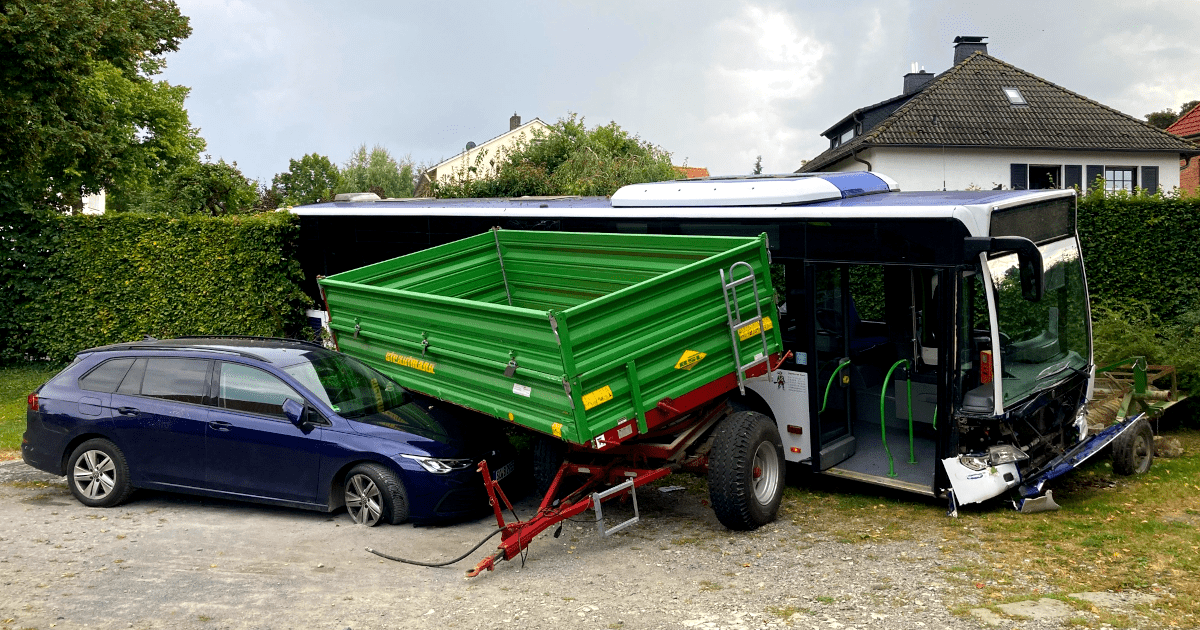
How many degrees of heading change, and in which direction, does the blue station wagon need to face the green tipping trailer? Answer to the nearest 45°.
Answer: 0° — it already faces it

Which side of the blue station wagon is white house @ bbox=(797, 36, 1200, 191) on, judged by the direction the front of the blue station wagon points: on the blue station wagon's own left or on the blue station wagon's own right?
on the blue station wagon's own left

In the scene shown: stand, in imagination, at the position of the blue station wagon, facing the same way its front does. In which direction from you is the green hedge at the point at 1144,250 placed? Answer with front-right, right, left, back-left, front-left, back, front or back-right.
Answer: front-left

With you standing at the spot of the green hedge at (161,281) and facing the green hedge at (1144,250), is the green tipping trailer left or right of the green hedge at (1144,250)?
right

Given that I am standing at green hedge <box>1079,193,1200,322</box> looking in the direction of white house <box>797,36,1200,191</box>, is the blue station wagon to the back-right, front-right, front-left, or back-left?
back-left

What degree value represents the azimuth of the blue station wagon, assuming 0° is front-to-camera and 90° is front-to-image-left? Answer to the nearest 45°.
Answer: approximately 315°

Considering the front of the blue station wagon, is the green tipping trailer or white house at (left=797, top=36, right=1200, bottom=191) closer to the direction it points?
the green tipping trailer

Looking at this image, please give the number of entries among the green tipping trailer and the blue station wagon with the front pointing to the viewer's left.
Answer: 0

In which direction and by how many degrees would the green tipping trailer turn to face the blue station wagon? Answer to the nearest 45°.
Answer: approximately 45° to its right

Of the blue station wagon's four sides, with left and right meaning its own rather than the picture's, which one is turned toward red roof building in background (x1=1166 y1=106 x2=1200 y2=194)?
left
